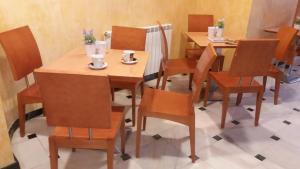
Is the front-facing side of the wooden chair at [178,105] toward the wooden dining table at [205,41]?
no

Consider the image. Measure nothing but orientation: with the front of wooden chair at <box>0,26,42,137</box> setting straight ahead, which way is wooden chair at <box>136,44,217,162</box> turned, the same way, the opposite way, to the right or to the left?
the opposite way

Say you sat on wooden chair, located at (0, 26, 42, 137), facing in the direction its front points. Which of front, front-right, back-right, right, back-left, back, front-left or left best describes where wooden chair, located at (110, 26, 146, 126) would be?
front-left

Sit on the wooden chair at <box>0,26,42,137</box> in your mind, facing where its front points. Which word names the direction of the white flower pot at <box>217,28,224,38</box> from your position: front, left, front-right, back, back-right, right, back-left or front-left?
front-left

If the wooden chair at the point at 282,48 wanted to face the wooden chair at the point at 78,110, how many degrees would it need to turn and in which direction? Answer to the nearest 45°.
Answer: approximately 45° to its left

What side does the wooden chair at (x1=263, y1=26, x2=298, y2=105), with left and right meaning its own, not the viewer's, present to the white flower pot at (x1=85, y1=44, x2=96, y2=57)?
front

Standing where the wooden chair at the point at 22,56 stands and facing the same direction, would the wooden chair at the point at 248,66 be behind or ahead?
ahead

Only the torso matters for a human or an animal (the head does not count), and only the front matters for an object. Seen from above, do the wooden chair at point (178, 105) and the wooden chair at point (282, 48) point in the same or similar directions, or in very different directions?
same or similar directions

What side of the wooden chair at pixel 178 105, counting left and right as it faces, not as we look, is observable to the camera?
left

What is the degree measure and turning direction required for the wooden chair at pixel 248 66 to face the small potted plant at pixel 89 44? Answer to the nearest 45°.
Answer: approximately 90° to its left

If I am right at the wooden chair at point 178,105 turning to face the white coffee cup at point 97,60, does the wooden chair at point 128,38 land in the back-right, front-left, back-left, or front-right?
front-right

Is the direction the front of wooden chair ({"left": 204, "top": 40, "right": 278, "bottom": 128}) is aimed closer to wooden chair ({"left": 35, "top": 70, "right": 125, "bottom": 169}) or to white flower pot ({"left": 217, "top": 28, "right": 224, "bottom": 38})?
the white flower pot

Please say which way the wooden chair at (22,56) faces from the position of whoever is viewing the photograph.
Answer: facing the viewer and to the right of the viewer

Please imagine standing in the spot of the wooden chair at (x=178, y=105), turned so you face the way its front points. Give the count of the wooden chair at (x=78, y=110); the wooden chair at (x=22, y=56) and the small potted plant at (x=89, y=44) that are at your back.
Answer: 0

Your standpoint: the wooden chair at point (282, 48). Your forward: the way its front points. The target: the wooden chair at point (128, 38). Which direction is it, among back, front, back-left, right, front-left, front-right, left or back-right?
front

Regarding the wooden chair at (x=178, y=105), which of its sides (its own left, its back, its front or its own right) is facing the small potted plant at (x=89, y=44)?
front

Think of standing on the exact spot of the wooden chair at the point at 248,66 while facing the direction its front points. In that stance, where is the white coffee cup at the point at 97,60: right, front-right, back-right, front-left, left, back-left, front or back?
left

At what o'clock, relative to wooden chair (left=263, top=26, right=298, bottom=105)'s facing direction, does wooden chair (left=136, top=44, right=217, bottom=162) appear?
wooden chair (left=136, top=44, right=217, bottom=162) is roughly at 11 o'clock from wooden chair (left=263, top=26, right=298, bottom=105).
